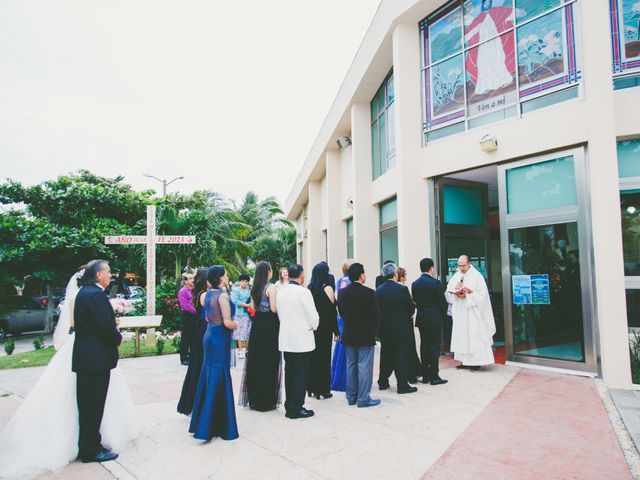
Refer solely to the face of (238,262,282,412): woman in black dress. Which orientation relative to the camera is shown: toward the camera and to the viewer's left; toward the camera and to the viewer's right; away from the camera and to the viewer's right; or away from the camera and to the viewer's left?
away from the camera and to the viewer's right

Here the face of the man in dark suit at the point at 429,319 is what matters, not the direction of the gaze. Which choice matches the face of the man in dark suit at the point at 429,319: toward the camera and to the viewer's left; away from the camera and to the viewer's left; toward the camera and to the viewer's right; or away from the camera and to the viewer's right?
away from the camera and to the viewer's right

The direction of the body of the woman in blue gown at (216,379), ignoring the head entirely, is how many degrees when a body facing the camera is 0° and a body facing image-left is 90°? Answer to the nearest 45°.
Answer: approximately 225°

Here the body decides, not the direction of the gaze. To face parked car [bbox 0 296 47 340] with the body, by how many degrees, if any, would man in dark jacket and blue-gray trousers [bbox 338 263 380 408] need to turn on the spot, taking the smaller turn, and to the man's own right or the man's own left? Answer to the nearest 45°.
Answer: approximately 90° to the man's own left

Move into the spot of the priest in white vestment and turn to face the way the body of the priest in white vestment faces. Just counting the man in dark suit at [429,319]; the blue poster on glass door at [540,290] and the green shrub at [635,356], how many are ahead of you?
1

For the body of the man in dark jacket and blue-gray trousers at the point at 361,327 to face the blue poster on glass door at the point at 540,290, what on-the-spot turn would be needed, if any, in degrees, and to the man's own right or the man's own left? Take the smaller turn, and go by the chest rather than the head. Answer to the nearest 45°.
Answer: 0° — they already face it

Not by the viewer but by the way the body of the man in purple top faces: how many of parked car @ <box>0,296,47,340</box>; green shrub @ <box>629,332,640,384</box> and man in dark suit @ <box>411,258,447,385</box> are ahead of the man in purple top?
2

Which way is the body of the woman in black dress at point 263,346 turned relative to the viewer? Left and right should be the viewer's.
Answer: facing away from the viewer and to the right of the viewer

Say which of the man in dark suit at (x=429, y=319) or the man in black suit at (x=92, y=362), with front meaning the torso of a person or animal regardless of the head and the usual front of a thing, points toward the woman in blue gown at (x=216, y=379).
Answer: the man in black suit

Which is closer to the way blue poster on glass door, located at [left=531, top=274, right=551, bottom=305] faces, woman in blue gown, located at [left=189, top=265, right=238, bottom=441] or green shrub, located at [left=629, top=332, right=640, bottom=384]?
the woman in blue gown

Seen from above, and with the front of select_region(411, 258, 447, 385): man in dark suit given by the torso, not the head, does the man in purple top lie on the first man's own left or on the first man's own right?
on the first man's own left

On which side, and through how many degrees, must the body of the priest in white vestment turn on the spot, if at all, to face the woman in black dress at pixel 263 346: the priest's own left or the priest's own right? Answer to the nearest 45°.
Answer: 0° — they already face them

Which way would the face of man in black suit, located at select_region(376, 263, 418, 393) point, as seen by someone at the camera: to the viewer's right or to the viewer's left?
to the viewer's right

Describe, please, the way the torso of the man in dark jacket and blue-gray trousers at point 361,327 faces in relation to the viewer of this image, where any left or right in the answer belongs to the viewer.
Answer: facing away from the viewer and to the right of the viewer

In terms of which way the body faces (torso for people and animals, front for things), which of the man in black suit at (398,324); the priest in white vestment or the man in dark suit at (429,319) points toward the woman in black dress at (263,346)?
the priest in white vestment

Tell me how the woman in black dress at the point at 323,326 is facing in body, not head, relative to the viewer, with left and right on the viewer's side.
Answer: facing away from the viewer and to the right of the viewer

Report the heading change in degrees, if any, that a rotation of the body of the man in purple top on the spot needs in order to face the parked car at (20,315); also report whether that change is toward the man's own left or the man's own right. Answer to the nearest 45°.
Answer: approximately 180°
